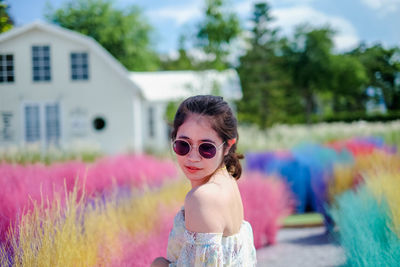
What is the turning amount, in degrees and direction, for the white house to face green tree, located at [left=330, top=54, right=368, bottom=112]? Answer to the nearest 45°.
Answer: approximately 135° to its left

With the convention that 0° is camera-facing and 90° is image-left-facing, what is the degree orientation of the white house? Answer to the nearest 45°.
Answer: approximately 0°

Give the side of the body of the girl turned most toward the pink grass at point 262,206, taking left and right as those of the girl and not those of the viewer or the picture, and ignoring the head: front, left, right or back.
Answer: right

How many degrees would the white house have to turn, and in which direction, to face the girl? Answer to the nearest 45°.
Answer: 0° — it already faces them

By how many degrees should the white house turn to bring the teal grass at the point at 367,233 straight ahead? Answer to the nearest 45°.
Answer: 0° — it already faces it

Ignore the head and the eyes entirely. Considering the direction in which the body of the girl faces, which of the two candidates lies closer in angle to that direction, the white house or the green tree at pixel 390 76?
the white house

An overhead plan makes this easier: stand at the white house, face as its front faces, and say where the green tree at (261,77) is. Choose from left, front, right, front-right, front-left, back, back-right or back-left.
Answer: back-left
